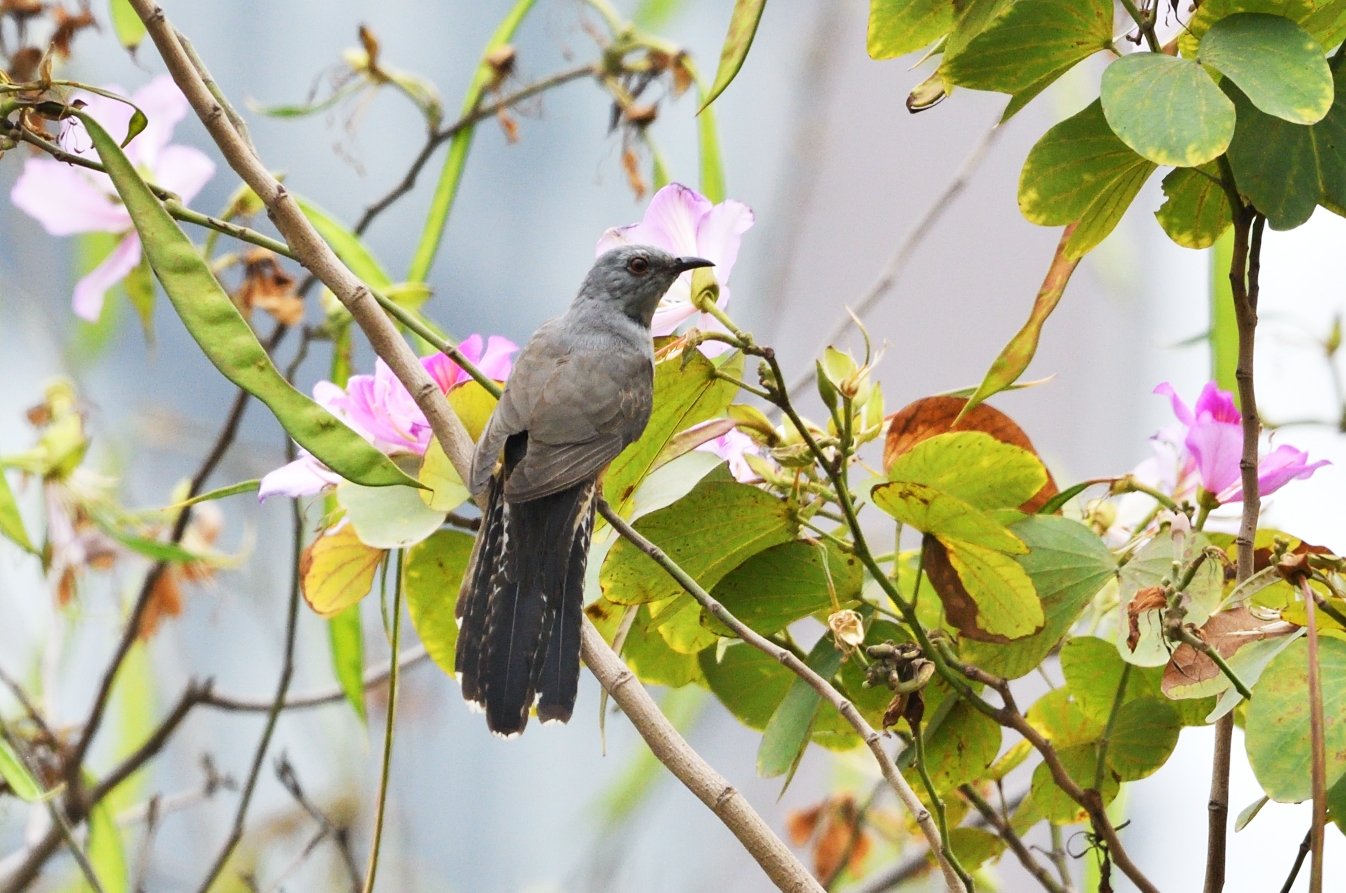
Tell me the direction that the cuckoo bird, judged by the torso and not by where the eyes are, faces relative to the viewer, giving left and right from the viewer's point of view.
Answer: facing away from the viewer and to the right of the viewer
